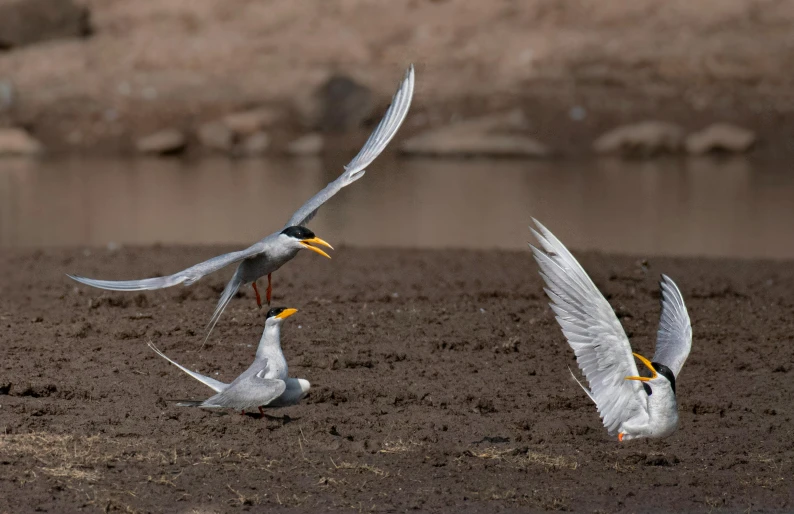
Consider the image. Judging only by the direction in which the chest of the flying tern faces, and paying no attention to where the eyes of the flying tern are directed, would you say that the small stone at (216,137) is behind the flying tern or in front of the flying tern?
behind

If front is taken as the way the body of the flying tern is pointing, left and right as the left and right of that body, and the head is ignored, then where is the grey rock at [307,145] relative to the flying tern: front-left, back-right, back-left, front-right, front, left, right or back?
back-left

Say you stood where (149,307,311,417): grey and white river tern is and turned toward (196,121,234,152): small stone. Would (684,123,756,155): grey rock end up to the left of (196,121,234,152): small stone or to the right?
right

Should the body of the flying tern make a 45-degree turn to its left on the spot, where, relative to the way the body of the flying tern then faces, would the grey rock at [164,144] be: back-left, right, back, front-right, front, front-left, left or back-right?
left
